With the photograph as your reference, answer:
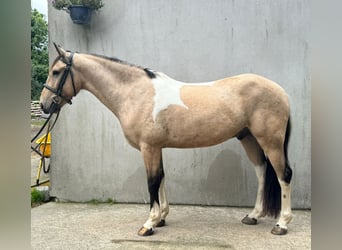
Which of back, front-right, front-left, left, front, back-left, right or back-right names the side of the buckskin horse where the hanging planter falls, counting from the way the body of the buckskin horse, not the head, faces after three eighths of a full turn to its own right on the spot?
left

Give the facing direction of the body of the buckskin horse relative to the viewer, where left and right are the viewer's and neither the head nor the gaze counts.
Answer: facing to the left of the viewer

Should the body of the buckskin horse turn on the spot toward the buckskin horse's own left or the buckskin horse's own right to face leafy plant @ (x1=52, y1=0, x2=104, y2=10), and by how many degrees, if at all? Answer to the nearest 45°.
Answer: approximately 45° to the buckskin horse's own right

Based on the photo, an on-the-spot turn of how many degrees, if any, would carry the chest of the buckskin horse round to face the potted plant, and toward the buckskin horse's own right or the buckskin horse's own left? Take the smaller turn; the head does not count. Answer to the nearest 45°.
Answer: approximately 45° to the buckskin horse's own right

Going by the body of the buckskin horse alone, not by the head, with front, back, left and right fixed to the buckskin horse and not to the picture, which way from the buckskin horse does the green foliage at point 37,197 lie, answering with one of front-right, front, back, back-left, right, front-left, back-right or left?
front-right
